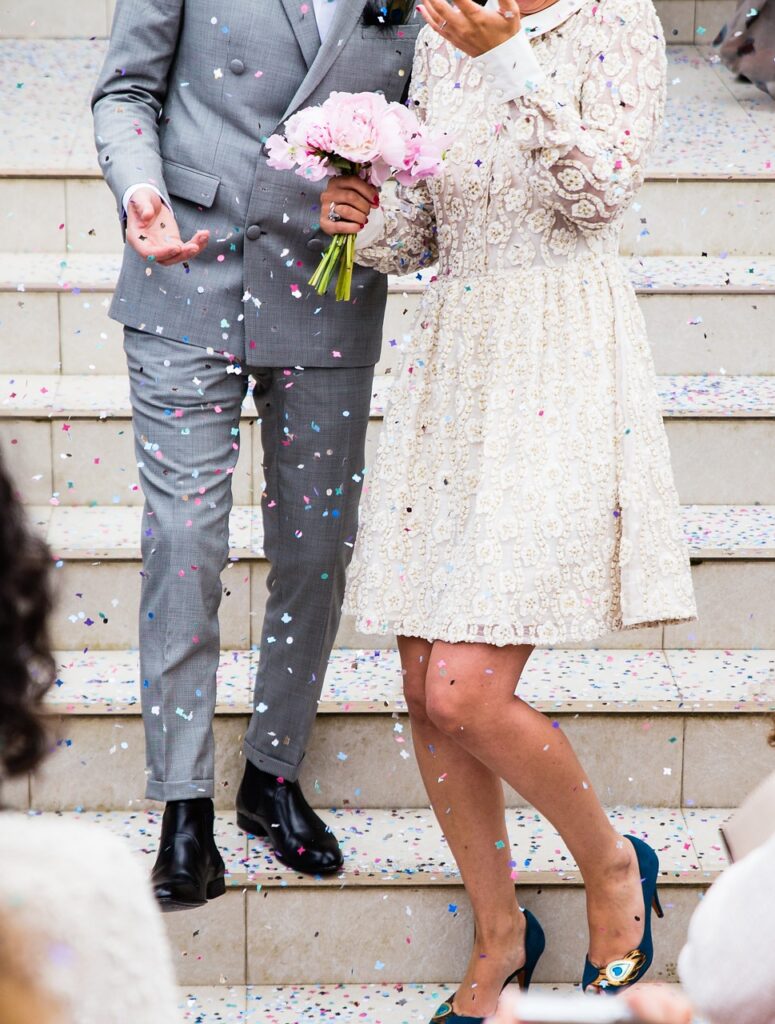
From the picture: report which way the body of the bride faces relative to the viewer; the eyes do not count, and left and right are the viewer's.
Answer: facing the viewer and to the left of the viewer

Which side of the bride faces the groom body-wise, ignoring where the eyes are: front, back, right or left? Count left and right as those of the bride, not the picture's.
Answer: right
